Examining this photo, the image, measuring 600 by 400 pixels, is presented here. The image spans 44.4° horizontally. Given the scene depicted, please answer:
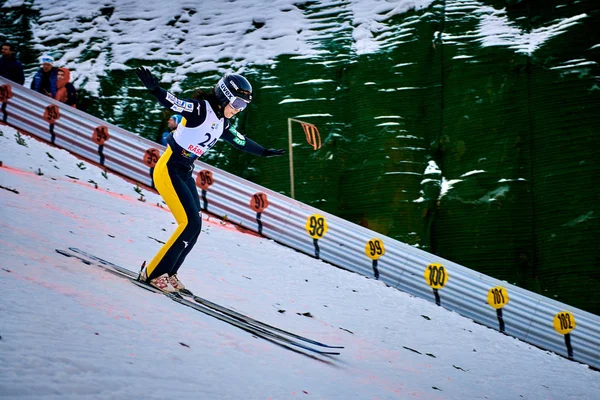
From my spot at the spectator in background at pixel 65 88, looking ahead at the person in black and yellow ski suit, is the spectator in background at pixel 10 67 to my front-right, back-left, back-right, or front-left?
back-right

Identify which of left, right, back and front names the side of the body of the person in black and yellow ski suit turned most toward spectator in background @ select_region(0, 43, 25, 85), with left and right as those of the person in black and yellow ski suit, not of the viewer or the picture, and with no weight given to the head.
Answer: back

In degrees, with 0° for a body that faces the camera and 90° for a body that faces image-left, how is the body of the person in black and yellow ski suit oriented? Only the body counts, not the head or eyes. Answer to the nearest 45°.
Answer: approximately 315°

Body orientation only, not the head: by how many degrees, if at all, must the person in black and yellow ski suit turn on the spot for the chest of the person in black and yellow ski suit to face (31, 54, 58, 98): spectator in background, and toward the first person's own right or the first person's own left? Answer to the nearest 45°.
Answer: approximately 180°

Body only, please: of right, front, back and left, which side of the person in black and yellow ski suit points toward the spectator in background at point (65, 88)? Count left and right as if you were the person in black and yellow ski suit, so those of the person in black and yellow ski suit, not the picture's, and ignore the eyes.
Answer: back

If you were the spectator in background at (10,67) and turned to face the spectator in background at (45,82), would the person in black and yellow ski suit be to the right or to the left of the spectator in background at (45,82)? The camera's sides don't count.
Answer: right
